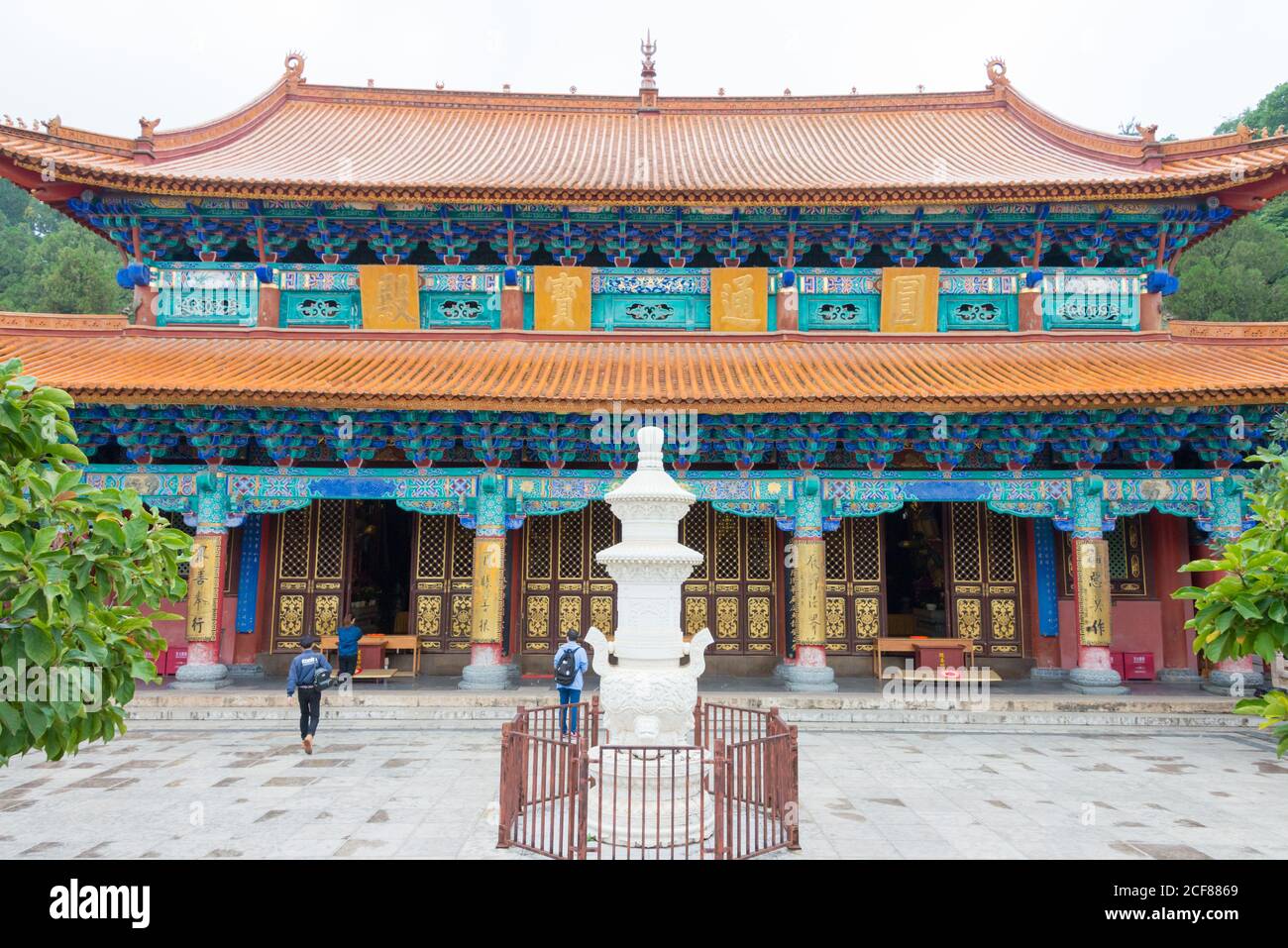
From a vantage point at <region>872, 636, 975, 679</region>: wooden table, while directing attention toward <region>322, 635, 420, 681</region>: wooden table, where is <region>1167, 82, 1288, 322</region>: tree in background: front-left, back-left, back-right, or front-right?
back-right

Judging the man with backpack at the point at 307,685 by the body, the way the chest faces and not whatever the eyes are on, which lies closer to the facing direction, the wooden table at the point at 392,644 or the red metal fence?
the wooden table

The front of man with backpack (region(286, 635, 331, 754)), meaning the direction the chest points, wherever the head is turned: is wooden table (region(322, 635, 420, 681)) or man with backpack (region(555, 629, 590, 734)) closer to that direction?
the wooden table

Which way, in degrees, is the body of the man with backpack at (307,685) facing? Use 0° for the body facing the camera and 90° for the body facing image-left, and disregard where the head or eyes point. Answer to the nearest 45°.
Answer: approximately 180°

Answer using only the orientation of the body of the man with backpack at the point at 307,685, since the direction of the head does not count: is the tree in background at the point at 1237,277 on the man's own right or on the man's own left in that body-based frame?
on the man's own right

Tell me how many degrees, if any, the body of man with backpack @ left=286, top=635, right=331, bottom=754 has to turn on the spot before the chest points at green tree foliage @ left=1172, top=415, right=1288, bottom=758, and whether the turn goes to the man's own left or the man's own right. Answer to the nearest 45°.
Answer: approximately 135° to the man's own right

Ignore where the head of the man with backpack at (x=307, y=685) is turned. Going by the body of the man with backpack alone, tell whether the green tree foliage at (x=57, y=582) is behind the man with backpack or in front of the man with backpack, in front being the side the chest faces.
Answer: behind

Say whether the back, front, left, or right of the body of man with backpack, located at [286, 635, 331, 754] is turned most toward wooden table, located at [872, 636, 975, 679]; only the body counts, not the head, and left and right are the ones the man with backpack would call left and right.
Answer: right

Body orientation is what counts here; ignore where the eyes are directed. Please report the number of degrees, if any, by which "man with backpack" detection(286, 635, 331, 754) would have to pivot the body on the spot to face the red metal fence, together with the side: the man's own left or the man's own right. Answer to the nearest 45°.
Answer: approximately 135° to the man's own right
